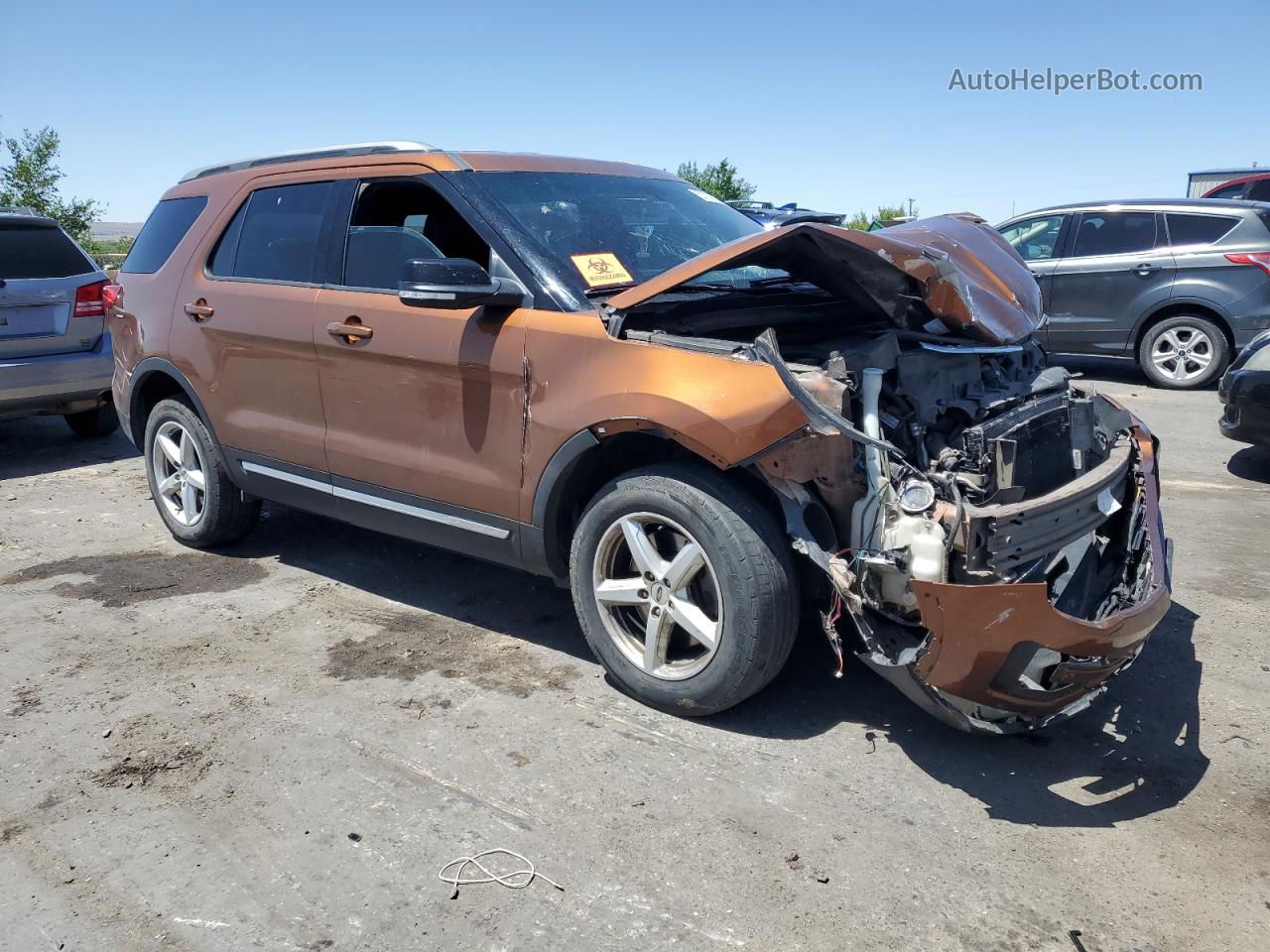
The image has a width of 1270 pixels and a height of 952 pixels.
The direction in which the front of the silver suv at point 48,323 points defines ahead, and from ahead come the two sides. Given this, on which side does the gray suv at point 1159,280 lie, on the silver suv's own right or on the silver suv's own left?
on the silver suv's own right

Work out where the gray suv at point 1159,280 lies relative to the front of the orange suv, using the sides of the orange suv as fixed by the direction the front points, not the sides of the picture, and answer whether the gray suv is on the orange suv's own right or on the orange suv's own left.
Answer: on the orange suv's own left

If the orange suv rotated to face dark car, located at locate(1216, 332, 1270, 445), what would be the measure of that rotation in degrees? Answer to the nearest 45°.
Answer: approximately 90° to its left

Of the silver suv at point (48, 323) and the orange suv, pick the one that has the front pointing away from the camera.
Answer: the silver suv

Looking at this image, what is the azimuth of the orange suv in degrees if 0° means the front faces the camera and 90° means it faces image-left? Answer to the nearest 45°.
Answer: approximately 315°

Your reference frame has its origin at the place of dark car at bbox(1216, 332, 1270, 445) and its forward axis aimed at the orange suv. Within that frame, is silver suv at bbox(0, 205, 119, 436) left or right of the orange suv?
right

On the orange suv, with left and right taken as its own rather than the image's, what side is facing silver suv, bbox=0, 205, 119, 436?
back

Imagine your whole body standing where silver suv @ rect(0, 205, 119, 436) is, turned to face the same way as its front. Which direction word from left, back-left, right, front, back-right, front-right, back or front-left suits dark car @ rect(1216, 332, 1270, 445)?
back-right

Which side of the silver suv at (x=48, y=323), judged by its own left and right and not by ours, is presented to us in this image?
back

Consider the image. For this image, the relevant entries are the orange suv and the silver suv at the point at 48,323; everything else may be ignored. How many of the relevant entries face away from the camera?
1

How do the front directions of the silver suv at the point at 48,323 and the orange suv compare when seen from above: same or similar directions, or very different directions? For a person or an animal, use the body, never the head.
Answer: very different directions
